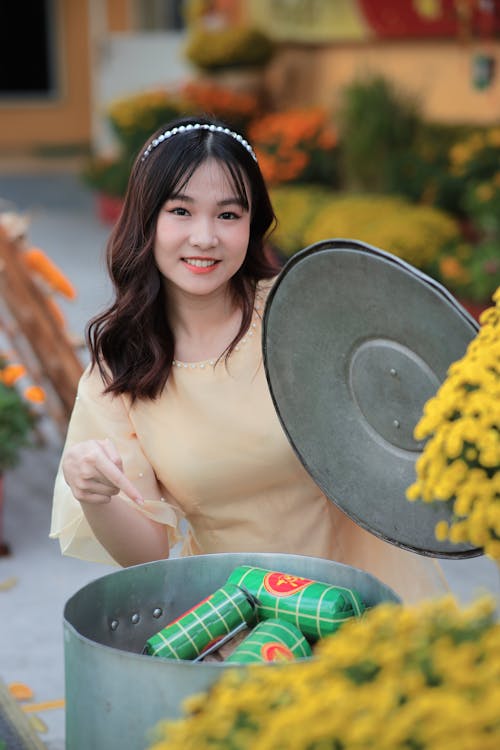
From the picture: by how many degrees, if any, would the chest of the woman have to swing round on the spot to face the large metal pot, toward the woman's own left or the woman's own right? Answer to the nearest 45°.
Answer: approximately 45° to the woman's own right

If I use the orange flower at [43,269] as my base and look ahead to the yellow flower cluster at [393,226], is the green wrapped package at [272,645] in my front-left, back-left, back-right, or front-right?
back-right

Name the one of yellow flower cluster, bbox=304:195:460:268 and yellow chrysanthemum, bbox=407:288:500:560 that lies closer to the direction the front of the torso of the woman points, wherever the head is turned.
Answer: the yellow chrysanthemum

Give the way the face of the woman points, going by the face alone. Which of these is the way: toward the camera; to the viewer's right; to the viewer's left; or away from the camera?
toward the camera

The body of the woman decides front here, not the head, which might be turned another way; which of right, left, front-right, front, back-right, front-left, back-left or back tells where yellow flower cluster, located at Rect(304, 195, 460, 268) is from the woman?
back-left

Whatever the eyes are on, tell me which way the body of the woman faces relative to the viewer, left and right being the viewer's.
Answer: facing the viewer and to the right of the viewer
